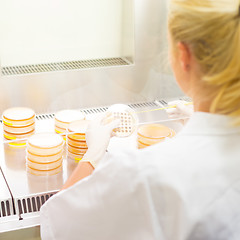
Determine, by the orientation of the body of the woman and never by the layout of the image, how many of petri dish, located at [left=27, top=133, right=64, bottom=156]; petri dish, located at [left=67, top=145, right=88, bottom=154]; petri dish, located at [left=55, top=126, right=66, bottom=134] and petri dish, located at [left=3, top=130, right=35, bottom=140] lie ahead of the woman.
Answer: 4

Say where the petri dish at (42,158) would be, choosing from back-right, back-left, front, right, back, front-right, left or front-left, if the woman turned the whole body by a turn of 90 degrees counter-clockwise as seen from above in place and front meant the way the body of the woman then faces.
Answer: right

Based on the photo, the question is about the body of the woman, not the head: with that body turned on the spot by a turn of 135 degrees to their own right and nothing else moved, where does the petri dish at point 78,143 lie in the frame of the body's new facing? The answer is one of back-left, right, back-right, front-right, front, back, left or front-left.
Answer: back-left

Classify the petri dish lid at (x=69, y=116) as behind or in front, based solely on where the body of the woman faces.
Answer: in front

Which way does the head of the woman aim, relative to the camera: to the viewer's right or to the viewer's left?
to the viewer's left

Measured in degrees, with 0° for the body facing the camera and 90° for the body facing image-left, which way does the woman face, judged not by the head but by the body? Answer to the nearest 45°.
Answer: approximately 135°

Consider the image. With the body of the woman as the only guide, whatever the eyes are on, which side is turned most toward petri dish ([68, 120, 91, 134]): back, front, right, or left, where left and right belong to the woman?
front

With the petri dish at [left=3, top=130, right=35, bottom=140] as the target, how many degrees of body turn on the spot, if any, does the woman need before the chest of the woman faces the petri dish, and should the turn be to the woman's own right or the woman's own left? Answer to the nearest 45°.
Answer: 0° — they already face it

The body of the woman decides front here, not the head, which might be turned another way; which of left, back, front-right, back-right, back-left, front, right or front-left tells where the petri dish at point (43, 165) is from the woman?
front

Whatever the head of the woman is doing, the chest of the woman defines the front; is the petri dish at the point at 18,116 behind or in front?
in front

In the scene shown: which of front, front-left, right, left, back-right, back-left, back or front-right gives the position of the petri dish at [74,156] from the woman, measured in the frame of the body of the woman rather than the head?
front

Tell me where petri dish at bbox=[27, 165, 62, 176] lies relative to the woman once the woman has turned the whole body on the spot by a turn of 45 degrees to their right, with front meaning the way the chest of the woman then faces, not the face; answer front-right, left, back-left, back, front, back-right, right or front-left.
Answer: front-left
